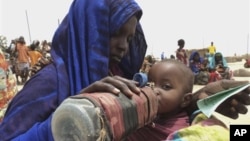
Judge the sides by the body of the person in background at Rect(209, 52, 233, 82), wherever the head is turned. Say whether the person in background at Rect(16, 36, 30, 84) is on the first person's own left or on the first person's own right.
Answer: on the first person's own right

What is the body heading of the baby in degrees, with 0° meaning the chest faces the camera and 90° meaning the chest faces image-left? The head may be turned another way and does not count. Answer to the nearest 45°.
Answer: approximately 45°

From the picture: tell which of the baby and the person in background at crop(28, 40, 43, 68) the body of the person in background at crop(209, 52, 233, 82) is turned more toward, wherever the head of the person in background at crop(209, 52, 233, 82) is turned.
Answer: the baby

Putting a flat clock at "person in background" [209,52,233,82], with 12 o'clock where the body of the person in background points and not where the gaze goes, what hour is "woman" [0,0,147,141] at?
The woman is roughly at 12 o'clock from the person in background.

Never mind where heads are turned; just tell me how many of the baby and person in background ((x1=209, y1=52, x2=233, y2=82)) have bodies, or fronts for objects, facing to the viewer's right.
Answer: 0

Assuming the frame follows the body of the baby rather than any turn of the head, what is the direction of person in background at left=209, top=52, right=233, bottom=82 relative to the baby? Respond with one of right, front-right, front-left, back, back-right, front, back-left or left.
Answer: back-right

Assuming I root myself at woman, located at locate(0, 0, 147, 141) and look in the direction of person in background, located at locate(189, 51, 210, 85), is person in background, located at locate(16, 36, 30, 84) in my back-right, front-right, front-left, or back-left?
front-left

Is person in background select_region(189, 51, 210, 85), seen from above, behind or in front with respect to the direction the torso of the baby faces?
behind

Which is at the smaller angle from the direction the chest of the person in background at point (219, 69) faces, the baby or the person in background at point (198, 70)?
the baby

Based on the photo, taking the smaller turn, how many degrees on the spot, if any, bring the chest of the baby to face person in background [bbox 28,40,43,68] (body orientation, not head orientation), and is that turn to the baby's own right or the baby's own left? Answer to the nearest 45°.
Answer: approximately 90° to the baby's own right

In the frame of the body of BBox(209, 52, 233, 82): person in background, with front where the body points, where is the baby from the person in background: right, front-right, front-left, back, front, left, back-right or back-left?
front

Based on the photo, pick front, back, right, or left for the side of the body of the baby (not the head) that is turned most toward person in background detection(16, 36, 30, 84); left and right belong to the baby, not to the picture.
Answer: right

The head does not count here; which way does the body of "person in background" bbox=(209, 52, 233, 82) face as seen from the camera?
toward the camera

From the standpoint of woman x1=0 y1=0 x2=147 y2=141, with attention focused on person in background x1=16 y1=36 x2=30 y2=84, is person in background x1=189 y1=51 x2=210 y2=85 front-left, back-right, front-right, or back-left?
front-right

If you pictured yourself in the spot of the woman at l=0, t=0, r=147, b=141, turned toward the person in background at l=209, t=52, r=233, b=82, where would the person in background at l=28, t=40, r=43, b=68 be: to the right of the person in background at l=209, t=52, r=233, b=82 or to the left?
left

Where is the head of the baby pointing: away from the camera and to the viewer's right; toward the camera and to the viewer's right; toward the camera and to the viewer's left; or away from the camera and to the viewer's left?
toward the camera and to the viewer's left
